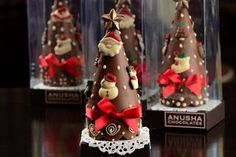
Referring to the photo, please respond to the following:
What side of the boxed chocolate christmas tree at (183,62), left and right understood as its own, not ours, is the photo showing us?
front

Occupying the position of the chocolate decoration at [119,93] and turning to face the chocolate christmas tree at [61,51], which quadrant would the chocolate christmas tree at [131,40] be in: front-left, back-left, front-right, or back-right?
front-right

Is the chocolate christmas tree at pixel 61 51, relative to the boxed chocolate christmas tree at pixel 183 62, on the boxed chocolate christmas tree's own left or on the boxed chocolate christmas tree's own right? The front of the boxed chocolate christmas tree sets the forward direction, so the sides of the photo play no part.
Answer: on the boxed chocolate christmas tree's own right

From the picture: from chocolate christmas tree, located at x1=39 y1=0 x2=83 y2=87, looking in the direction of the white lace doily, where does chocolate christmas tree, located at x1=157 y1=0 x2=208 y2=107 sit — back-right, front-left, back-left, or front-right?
front-left
